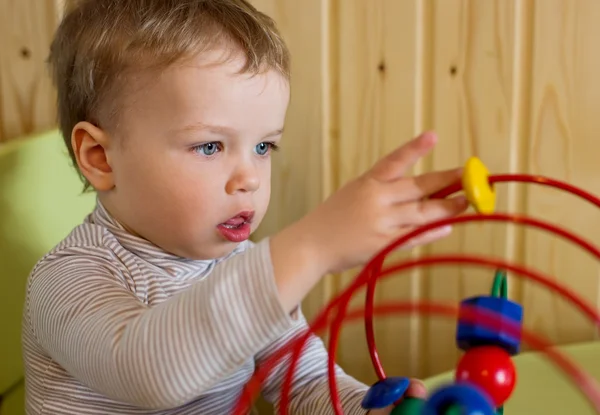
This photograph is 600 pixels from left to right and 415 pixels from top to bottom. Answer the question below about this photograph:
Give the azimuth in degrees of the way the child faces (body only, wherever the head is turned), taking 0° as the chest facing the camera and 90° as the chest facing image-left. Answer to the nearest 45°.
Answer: approximately 315°
